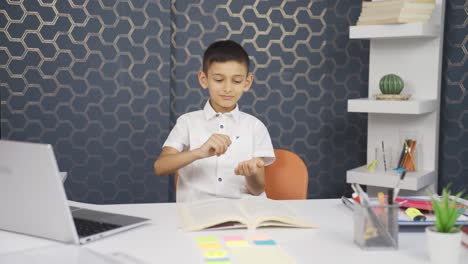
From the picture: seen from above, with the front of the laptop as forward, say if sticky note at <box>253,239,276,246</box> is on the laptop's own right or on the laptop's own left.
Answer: on the laptop's own right

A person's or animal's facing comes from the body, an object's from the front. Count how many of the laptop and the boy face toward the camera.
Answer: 1

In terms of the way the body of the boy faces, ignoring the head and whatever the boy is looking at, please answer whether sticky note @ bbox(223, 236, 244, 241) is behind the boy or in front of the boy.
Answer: in front

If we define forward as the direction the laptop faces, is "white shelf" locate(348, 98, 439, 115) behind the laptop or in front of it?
in front

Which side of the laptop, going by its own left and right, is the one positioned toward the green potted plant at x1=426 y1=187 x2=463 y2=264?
right

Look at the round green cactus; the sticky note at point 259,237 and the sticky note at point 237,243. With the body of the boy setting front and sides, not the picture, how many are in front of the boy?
2

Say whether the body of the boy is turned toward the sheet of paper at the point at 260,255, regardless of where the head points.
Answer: yes

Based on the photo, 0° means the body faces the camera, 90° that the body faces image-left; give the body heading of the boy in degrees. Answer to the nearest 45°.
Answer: approximately 0°

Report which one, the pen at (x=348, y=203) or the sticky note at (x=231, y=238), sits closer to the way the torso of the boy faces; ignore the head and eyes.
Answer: the sticky note

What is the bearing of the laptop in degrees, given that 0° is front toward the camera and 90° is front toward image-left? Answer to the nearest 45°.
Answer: approximately 225°

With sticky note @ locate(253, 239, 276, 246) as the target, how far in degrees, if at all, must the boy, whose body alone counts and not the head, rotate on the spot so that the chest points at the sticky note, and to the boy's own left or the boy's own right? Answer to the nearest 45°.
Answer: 0° — they already face it

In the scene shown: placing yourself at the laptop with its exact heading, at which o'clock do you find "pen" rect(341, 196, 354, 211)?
The pen is roughly at 1 o'clock from the laptop.
